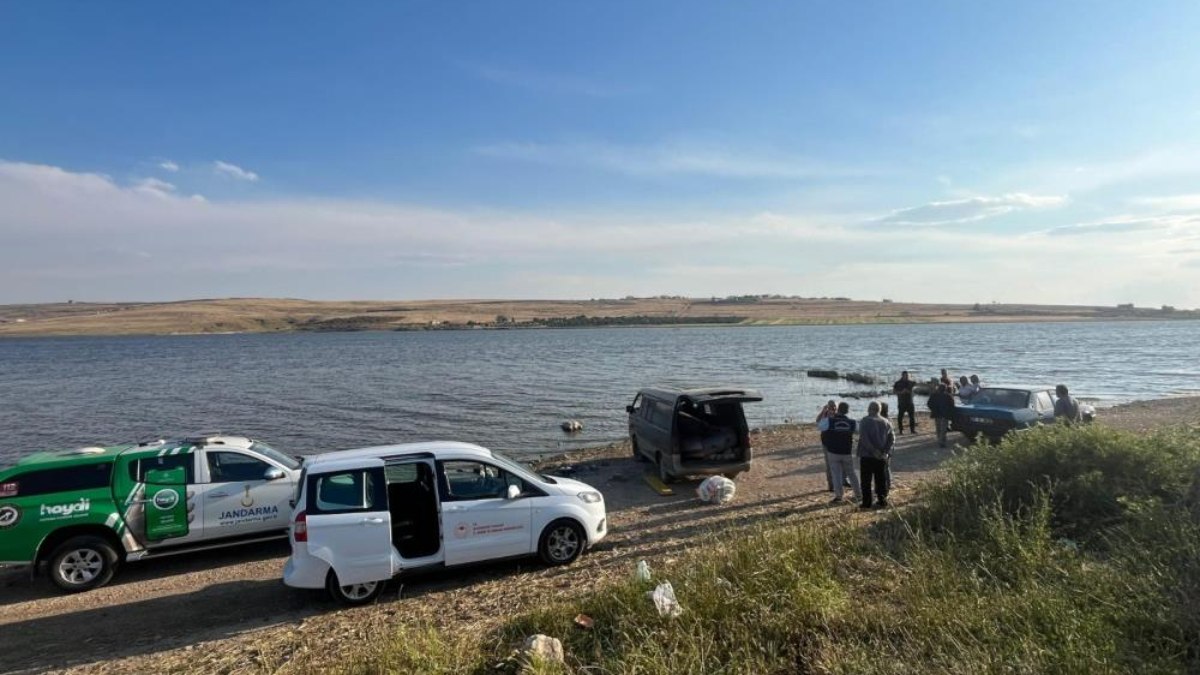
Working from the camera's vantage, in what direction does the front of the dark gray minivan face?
facing away from the viewer and to the left of the viewer

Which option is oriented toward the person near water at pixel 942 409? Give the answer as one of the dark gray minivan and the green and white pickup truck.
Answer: the green and white pickup truck

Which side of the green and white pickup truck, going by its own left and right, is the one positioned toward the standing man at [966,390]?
front

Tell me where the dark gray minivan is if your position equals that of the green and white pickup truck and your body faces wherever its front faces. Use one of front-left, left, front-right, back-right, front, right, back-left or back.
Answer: front

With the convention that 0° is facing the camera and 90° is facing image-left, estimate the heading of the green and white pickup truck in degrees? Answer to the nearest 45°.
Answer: approximately 270°

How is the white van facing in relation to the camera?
to the viewer's right

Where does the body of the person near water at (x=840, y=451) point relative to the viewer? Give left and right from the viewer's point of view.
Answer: facing away from the viewer

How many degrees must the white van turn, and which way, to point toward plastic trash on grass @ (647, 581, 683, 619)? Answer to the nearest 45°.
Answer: approximately 45° to its right

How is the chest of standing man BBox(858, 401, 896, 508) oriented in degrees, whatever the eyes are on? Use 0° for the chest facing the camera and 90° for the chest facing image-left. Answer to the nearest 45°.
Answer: approximately 180°

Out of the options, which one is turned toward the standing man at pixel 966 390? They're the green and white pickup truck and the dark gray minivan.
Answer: the green and white pickup truck

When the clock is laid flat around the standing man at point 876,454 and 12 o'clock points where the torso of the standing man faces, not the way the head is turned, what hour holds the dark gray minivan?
The dark gray minivan is roughly at 10 o'clock from the standing man.

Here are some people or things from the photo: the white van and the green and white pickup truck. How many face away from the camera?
0

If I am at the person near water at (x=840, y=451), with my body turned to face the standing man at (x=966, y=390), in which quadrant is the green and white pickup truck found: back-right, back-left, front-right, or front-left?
back-left

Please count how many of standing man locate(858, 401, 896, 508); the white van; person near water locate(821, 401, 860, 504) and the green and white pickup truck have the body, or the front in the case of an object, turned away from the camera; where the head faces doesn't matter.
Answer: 2

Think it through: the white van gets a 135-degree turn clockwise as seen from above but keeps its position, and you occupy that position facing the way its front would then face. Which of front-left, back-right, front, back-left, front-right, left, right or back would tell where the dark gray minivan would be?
back

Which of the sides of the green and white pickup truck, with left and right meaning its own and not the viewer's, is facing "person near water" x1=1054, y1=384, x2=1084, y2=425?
front

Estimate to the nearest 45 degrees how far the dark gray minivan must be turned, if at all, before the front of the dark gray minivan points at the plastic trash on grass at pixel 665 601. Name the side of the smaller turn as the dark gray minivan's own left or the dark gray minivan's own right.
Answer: approximately 135° to the dark gray minivan's own left
